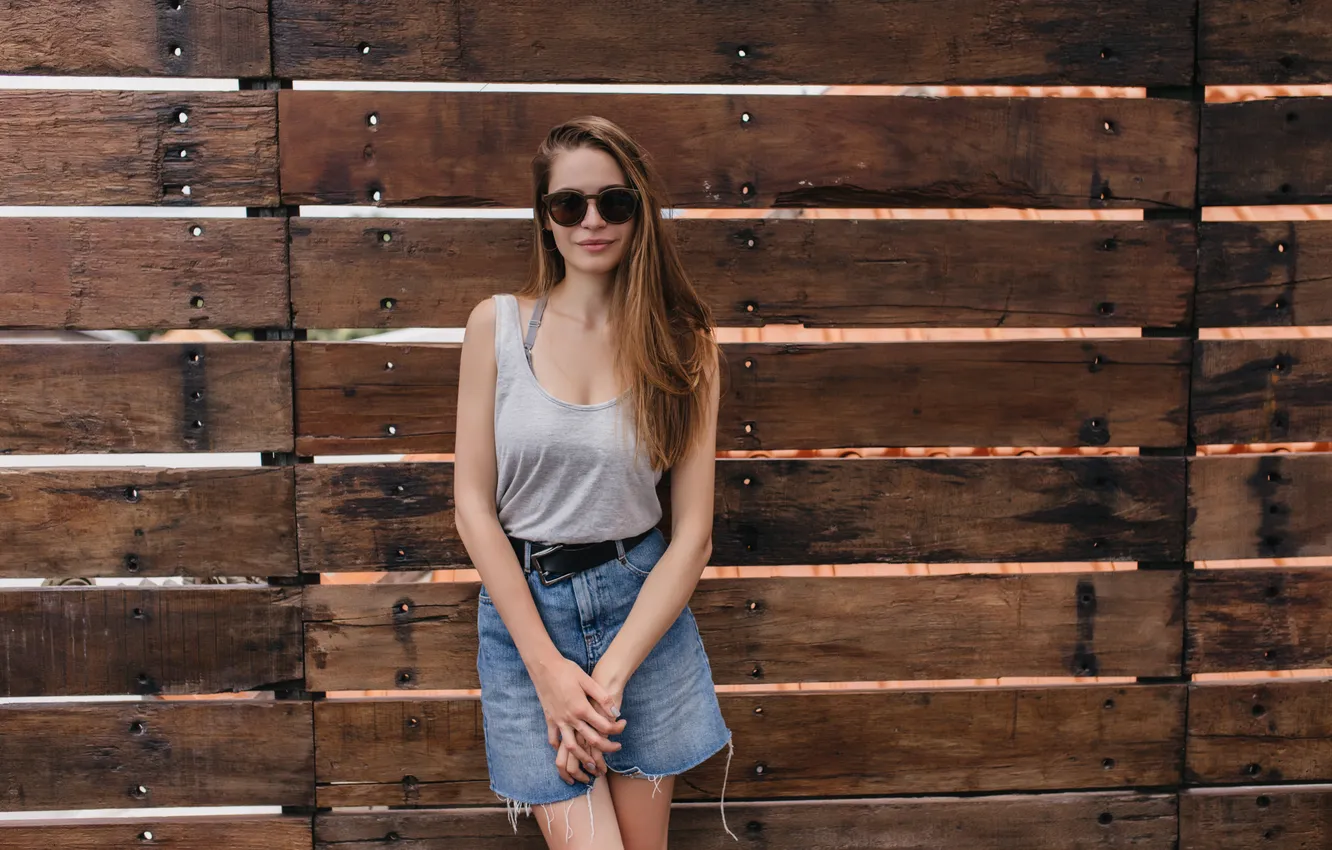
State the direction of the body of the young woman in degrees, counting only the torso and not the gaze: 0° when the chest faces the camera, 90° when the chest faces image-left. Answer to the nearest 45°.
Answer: approximately 0°
